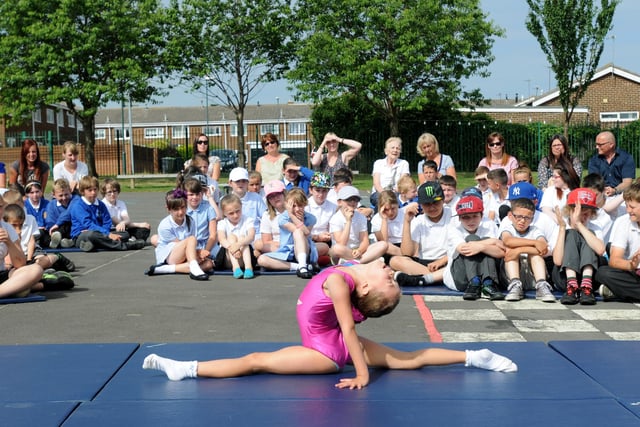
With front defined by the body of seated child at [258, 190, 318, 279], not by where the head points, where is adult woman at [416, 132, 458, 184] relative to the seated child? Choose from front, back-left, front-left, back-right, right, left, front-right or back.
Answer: back-left

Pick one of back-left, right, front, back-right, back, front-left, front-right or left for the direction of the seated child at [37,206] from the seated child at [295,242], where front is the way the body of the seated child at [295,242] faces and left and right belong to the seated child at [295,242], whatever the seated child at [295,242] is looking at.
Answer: back-right

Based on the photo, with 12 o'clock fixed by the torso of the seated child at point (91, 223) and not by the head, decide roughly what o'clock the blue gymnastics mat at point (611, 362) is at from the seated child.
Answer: The blue gymnastics mat is roughly at 1 o'clock from the seated child.

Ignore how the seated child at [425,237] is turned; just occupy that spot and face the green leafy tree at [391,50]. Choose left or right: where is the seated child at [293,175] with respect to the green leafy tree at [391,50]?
left

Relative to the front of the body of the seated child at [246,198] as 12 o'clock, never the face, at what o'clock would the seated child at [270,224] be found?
the seated child at [270,224] is roughly at 11 o'clock from the seated child at [246,198].

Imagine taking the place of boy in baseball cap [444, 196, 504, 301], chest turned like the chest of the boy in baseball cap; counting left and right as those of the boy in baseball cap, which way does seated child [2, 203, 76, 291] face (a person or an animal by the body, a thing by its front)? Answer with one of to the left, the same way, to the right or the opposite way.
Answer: to the left

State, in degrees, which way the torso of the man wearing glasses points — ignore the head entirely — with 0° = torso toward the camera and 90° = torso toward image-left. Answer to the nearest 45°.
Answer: approximately 45°

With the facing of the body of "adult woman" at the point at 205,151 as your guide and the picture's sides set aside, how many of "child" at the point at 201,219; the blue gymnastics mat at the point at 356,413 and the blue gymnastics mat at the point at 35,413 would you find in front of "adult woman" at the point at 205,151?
3
